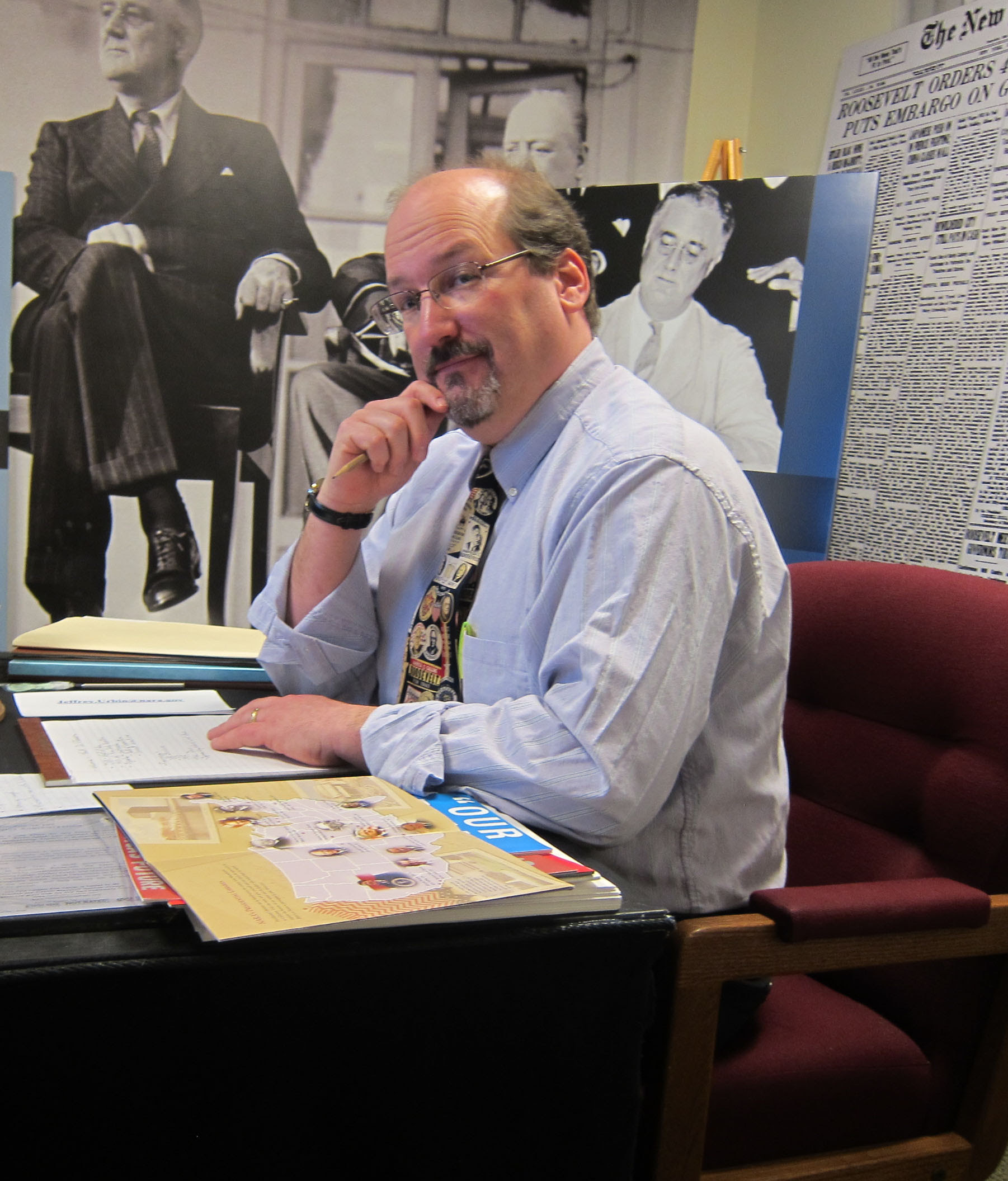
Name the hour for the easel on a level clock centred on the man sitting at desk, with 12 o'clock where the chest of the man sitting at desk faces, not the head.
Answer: The easel is roughly at 5 o'clock from the man sitting at desk.

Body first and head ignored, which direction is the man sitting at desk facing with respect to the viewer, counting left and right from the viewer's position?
facing the viewer and to the left of the viewer

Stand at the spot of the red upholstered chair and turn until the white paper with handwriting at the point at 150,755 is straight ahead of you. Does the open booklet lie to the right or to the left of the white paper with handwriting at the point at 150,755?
left
